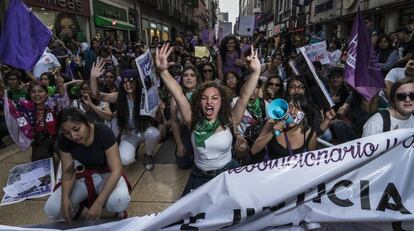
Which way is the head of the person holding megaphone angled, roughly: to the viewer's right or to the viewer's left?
to the viewer's left

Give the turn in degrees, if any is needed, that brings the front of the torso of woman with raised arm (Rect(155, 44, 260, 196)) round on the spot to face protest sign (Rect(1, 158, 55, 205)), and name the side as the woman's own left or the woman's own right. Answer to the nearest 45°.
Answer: approximately 90° to the woman's own right

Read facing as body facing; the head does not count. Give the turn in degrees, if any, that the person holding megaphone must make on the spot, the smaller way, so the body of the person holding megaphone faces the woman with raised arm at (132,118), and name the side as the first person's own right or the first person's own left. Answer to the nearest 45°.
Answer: approximately 90° to the first person's own right

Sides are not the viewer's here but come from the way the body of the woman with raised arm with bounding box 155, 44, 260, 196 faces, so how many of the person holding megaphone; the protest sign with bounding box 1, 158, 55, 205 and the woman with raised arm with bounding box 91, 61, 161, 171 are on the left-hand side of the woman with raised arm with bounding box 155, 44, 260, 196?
1

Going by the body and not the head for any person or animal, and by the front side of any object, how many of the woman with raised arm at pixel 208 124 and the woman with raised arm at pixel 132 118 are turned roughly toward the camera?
2

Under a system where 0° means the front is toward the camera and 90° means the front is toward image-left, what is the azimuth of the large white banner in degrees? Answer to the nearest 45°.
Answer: approximately 0°

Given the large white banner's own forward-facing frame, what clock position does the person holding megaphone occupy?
The person holding megaphone is roughly at 6 o'clock from the large white banner.

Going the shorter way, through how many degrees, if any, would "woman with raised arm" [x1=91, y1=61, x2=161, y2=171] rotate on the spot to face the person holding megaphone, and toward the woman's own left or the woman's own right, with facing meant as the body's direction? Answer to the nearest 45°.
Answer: approximately 45° to the woman's own left
